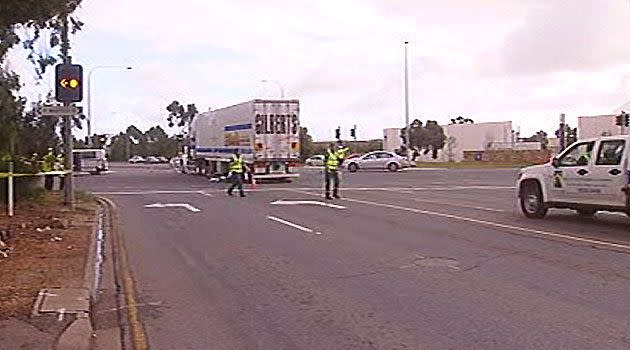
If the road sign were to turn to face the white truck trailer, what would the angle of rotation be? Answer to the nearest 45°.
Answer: approximately 135° to its left

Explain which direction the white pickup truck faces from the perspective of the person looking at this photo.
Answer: facing away from the viewer and to the left of the viewer

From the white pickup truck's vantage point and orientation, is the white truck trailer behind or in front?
in front

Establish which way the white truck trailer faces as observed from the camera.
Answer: facing away from the viewer and to the left of the viewer

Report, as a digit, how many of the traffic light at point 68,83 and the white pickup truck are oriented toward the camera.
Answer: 1

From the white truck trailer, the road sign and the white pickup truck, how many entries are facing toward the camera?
1

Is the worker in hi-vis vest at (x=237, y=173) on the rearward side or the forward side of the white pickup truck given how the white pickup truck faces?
on the forward side

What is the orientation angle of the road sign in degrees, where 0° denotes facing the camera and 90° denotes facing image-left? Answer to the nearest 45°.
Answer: approximately 0°

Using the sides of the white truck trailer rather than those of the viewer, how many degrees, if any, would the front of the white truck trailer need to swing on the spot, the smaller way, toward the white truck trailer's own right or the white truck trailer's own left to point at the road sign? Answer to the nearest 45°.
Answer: approximately 135° to the white truck trailer's own left
